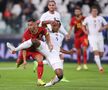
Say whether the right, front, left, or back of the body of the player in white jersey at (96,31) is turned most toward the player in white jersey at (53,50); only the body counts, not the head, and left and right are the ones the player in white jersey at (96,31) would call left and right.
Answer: front

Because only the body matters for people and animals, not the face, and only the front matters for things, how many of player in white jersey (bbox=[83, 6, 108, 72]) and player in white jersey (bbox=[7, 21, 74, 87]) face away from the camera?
0

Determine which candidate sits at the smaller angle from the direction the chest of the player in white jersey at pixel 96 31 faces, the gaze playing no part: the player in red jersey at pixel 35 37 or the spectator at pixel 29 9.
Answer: the player in red jersey

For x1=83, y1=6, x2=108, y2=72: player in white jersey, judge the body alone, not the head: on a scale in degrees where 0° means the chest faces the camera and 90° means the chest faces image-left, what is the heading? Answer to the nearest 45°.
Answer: approximately 0°

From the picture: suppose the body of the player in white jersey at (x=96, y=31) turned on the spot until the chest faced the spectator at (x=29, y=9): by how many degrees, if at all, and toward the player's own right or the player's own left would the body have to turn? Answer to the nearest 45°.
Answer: approximately 135° to the player's own right

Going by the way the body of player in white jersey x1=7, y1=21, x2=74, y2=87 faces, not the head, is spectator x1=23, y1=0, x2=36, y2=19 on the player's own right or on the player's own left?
on the player's own right

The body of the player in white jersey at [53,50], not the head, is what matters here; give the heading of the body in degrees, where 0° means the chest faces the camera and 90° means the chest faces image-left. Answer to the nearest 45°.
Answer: approximately 45°

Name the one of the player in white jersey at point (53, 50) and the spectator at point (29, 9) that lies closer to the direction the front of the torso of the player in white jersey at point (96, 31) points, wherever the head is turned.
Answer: the player in white jersey
